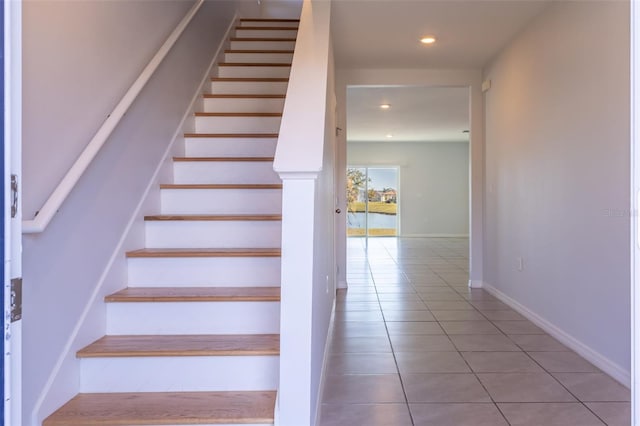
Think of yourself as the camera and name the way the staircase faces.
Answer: facing the viewer

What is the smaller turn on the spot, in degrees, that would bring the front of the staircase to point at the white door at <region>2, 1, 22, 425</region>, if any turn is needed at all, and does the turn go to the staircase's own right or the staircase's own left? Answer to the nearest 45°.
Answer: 0° — it already faces it

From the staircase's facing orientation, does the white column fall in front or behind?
in front

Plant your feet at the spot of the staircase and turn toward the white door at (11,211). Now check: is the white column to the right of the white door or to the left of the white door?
left
